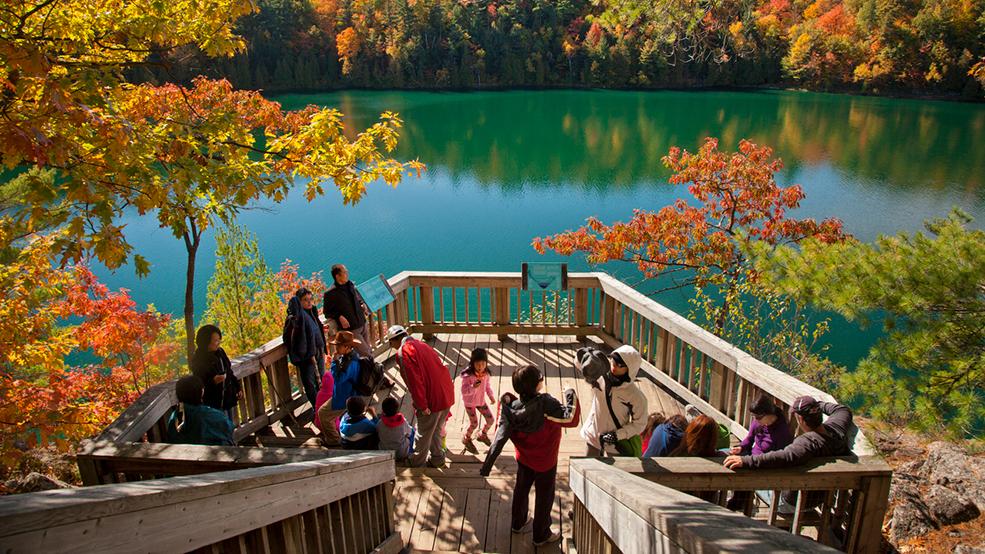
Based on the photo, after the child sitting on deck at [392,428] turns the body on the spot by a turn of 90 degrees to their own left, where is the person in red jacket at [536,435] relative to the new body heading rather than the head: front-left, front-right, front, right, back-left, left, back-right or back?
back-left

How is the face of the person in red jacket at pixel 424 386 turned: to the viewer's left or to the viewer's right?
to the viewer's left

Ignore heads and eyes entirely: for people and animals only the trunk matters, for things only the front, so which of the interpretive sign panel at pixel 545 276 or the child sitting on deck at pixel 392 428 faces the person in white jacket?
the interpretive sign panel

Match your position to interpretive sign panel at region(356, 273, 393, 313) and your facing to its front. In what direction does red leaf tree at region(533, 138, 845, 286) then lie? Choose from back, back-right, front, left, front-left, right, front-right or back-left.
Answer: left

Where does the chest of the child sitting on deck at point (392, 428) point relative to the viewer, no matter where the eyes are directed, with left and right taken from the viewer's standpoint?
facing away from the viewer

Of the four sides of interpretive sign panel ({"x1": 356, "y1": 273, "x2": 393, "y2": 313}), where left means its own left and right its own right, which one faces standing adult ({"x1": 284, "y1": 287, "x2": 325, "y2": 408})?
right

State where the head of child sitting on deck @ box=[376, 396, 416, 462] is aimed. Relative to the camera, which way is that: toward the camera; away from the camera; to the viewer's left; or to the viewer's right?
away from the camera

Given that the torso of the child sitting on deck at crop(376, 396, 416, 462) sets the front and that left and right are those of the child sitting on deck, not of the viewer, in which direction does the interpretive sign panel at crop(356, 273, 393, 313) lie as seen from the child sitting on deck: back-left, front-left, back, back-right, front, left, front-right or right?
front

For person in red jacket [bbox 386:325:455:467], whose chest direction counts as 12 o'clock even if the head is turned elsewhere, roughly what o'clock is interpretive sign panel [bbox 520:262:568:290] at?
The interpretive sign panel is roughly at 4 o'clock from the person in red jacket.

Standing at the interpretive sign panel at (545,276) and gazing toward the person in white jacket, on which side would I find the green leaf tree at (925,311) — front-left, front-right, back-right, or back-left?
front-left

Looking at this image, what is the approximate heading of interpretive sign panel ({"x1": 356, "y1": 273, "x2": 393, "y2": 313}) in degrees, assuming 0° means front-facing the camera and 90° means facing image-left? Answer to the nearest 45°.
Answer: approximately 315°

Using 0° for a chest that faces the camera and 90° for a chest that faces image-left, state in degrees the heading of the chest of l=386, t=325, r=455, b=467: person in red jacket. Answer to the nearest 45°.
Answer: approximately 90°

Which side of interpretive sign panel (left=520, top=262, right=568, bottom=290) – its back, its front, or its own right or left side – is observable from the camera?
front

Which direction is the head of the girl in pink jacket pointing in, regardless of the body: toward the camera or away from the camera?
toward the camera

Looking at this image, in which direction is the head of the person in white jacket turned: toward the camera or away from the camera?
toward the camera

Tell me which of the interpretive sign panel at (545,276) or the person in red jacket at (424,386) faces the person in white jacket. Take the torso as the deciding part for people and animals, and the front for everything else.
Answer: the interpretive sign panel

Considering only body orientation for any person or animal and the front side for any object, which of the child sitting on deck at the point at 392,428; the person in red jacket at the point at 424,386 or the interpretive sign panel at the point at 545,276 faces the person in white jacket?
the interpretive sign panel

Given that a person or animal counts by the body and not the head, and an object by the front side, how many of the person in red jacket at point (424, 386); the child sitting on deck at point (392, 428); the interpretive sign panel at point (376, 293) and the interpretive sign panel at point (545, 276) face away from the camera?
1

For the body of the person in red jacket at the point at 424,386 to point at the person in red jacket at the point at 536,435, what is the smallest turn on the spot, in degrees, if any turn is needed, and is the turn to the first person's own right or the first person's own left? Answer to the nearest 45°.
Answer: approximately 135° to the first person's own left

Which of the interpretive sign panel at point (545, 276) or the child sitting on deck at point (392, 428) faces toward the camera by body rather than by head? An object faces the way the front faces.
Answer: the interpretive sign panel

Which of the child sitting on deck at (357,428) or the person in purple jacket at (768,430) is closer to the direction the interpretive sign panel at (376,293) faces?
the person in purple jacket

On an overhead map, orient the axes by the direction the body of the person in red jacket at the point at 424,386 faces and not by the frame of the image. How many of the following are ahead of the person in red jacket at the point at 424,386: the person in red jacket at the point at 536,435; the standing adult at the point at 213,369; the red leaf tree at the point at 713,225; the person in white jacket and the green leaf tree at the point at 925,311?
1
